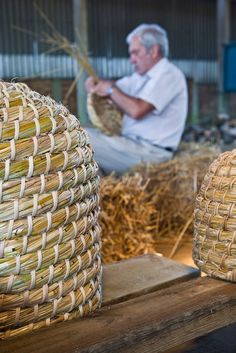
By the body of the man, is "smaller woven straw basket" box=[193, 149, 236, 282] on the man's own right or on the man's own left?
on the man's own left

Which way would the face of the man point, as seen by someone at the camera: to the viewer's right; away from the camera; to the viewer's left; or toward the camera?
to the viewer's left

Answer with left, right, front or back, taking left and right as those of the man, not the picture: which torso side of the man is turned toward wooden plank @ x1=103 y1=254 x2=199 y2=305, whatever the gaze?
left

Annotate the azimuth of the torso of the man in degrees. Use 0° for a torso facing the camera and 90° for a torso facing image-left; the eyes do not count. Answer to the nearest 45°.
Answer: approximately 90°

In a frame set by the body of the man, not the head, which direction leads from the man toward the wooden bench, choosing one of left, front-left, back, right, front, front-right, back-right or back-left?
left

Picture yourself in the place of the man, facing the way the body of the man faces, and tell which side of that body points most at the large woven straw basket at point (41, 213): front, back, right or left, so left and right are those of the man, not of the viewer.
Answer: left
